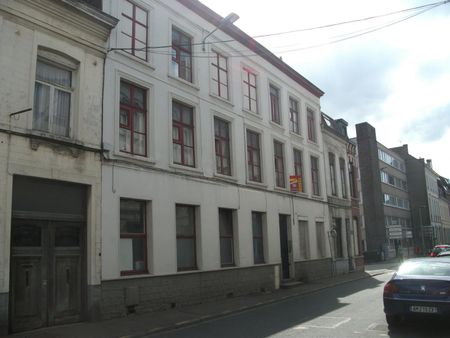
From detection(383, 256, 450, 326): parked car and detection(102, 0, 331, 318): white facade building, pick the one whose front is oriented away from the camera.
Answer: the parked car

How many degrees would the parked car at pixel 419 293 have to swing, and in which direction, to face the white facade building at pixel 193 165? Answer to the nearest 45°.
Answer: approximately 45° to its left

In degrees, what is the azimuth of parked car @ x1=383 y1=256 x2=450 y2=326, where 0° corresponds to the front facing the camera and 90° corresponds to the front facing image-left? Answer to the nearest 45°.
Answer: approximately 180°

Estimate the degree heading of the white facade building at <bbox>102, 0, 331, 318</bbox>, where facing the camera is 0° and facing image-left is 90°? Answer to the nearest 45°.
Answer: approximately 315°

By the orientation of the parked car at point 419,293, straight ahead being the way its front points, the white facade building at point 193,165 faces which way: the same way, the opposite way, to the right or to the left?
to the right

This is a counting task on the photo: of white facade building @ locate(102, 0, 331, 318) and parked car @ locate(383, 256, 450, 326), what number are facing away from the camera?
1

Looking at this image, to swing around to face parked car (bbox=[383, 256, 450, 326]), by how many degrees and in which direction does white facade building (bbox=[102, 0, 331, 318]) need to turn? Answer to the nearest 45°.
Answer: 0° — it already faces it
